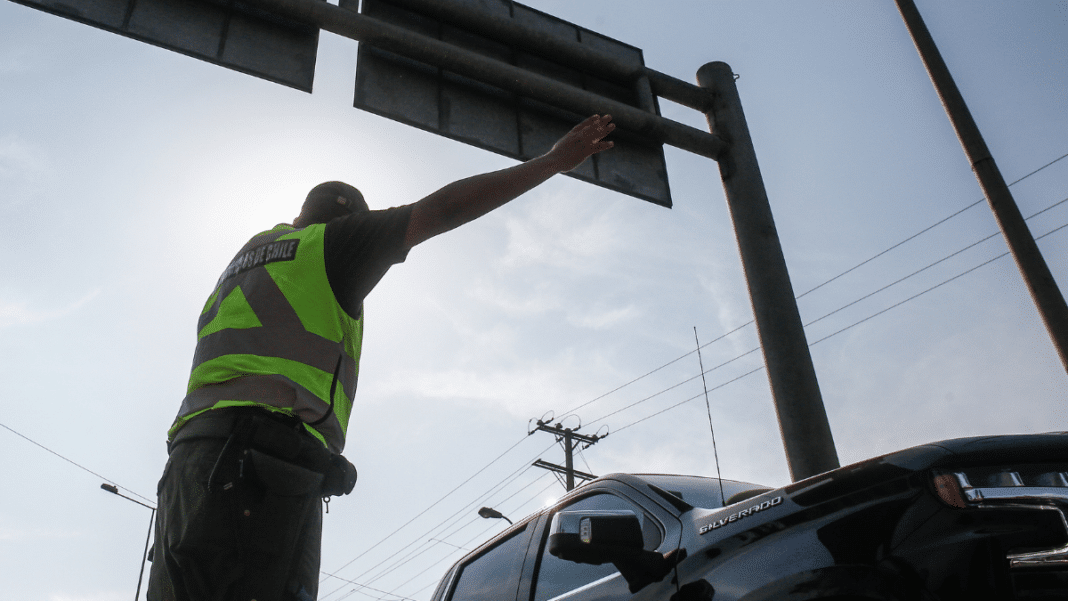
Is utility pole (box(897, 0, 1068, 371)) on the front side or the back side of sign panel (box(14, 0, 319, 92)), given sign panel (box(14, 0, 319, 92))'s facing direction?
on the back side

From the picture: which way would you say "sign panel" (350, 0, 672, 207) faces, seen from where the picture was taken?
facing away from the viewer and to the left of the viewer

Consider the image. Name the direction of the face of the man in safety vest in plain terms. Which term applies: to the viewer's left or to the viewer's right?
to the viewer's right

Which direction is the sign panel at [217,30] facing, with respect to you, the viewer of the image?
facing away from the viewer and to the left of the viewer

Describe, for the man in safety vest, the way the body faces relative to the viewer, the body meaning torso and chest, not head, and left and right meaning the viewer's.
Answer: facing away from the viewer and to the right of the viewer

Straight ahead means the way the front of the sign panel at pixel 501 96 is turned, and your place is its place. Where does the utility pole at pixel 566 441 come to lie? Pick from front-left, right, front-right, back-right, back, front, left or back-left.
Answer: front-right
